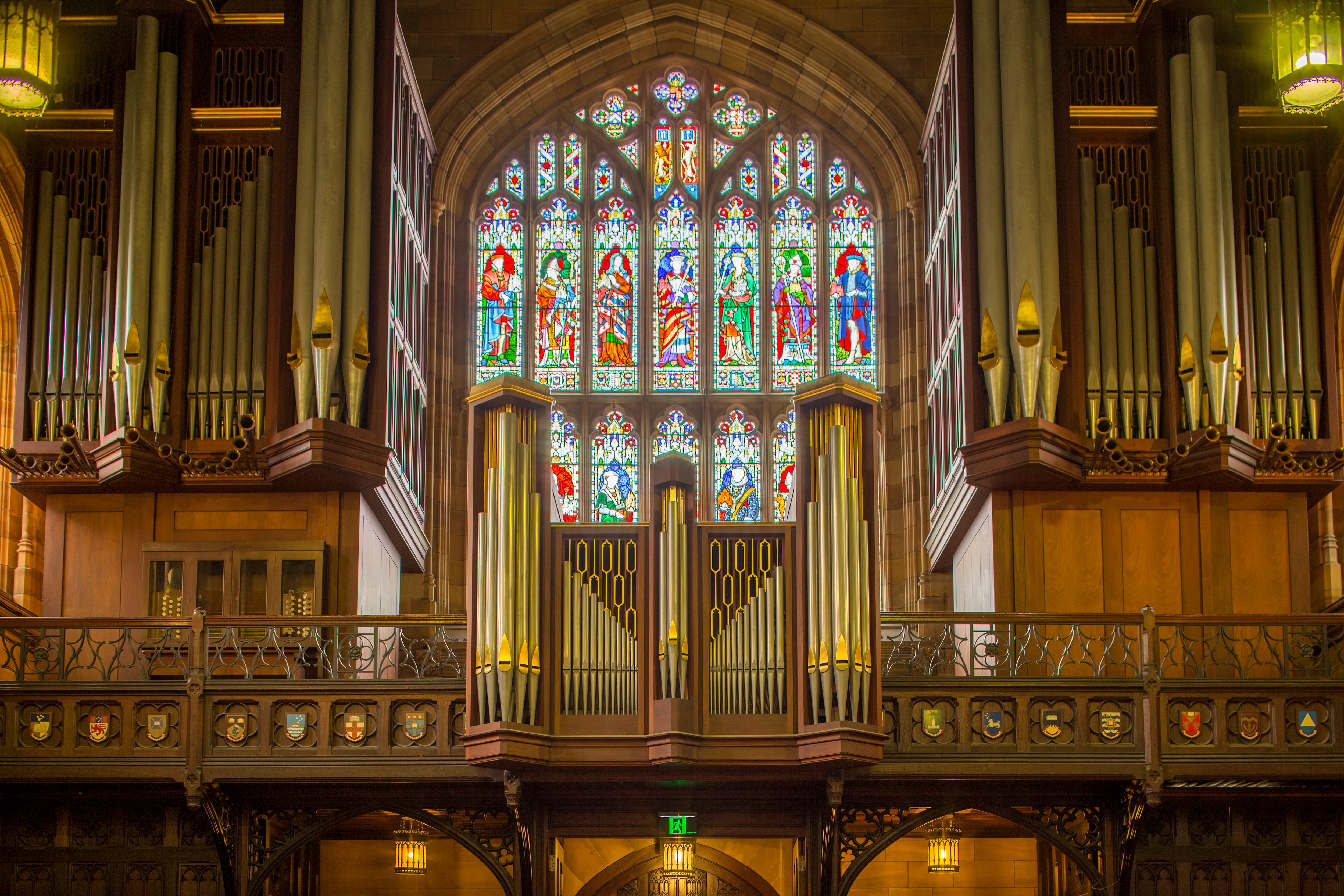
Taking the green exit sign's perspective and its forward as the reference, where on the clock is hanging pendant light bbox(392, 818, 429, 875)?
The hanging pendant light is roughly at 4 o'clock from the green exit sign.

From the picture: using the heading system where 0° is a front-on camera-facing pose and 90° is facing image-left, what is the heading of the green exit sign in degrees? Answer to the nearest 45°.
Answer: approximately 0°

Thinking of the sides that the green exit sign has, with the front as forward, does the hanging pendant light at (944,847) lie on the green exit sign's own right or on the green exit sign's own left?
on the green exit sign's own left
